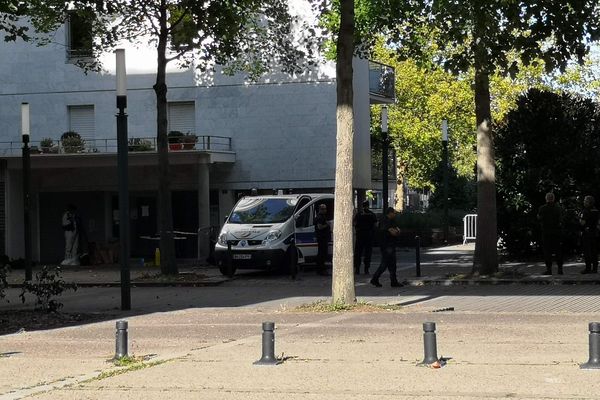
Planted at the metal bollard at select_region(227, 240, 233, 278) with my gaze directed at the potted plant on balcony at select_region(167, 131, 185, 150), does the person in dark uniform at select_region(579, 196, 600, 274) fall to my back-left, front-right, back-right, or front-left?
back-right

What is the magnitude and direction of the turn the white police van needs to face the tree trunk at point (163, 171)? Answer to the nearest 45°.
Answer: approximately 45° to its right

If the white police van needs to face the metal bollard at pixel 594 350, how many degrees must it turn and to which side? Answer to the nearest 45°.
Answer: approximately 45° to its left

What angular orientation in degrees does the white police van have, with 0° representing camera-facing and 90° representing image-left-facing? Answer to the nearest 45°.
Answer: approximately 45°

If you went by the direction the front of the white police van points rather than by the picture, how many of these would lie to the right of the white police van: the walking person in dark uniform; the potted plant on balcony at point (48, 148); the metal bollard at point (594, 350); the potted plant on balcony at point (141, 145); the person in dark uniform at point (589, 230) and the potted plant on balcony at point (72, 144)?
3

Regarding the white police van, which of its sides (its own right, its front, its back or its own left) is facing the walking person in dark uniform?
left

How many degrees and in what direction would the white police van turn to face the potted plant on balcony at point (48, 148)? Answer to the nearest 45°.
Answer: approximately 90° to its right

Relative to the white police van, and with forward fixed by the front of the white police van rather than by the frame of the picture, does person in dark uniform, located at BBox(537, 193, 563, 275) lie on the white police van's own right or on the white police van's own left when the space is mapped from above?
on the white police van's own left

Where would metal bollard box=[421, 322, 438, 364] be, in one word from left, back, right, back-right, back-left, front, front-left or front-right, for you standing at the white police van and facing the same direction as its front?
front-left
